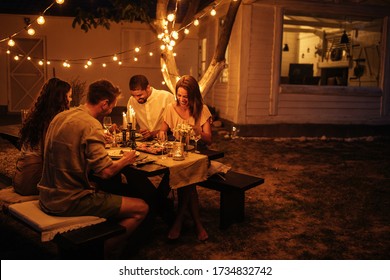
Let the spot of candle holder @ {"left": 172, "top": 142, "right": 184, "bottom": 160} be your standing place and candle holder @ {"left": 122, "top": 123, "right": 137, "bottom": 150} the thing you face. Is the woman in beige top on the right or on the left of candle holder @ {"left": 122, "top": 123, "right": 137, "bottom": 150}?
right

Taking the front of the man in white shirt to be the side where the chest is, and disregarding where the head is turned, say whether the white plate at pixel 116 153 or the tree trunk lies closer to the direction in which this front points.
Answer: the white plate

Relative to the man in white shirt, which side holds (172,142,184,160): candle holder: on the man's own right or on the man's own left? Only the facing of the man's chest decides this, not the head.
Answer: on the man's own left

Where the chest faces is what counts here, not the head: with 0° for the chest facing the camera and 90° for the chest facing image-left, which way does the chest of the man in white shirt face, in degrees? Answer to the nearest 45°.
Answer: approximately 45°

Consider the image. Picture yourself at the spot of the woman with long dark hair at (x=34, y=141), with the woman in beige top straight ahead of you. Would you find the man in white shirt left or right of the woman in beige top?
left

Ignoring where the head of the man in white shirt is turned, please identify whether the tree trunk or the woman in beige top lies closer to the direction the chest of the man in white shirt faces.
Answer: the woman in beige top

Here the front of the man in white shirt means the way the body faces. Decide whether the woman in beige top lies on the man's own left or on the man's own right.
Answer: on the man's own left

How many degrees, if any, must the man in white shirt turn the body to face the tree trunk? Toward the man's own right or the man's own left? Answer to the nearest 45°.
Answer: approximately 180°
